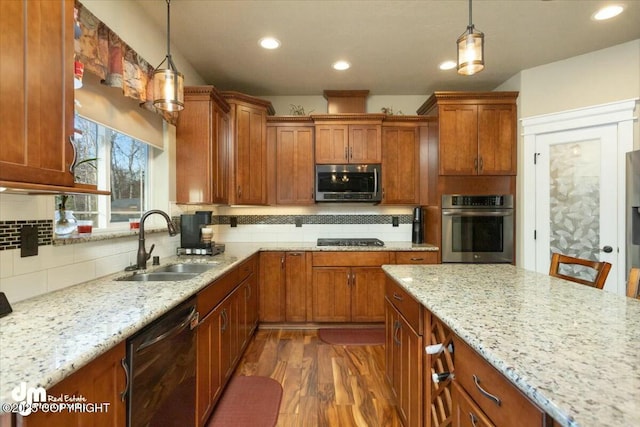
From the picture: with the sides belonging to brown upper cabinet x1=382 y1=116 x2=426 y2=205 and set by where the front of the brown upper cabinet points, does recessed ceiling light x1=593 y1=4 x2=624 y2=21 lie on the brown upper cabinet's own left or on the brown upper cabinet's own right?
on the brown upper cabinet's own left

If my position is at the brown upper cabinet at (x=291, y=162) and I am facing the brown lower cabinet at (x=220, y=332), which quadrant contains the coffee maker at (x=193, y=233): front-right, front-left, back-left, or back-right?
front-right

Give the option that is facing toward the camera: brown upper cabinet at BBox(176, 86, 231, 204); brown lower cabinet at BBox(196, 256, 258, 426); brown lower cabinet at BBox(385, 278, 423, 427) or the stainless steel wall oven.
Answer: the stainless steel wall oven

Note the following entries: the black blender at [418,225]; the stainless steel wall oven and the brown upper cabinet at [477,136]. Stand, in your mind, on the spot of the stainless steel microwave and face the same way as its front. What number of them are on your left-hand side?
3

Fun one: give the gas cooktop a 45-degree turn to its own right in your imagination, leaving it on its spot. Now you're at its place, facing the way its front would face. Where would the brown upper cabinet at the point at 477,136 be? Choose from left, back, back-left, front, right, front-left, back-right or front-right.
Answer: back-left

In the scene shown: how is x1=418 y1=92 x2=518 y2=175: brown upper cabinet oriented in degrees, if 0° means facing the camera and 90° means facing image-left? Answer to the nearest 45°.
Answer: approximately 0°

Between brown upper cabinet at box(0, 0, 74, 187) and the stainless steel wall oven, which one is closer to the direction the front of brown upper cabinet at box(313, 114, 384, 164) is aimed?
the brown upper cabinet

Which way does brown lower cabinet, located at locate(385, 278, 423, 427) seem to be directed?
to the viewer's left

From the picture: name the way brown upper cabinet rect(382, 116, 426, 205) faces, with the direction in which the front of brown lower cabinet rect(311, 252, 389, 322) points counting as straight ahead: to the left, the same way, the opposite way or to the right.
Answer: the same way

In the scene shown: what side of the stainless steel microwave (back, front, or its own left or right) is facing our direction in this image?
front

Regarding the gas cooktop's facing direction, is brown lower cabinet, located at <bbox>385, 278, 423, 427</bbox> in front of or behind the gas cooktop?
in front

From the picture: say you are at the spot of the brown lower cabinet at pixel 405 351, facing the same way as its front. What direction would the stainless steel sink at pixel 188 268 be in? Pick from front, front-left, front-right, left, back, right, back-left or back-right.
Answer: front

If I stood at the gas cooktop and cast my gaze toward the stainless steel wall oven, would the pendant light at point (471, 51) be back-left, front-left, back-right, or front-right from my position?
front-right

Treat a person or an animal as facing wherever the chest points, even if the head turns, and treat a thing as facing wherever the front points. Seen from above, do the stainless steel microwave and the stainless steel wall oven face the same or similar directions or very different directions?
same or similar directions

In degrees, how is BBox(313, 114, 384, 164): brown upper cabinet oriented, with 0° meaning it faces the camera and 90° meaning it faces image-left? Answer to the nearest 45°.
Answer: approximately 0°

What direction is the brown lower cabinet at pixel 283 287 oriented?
toward the camera
